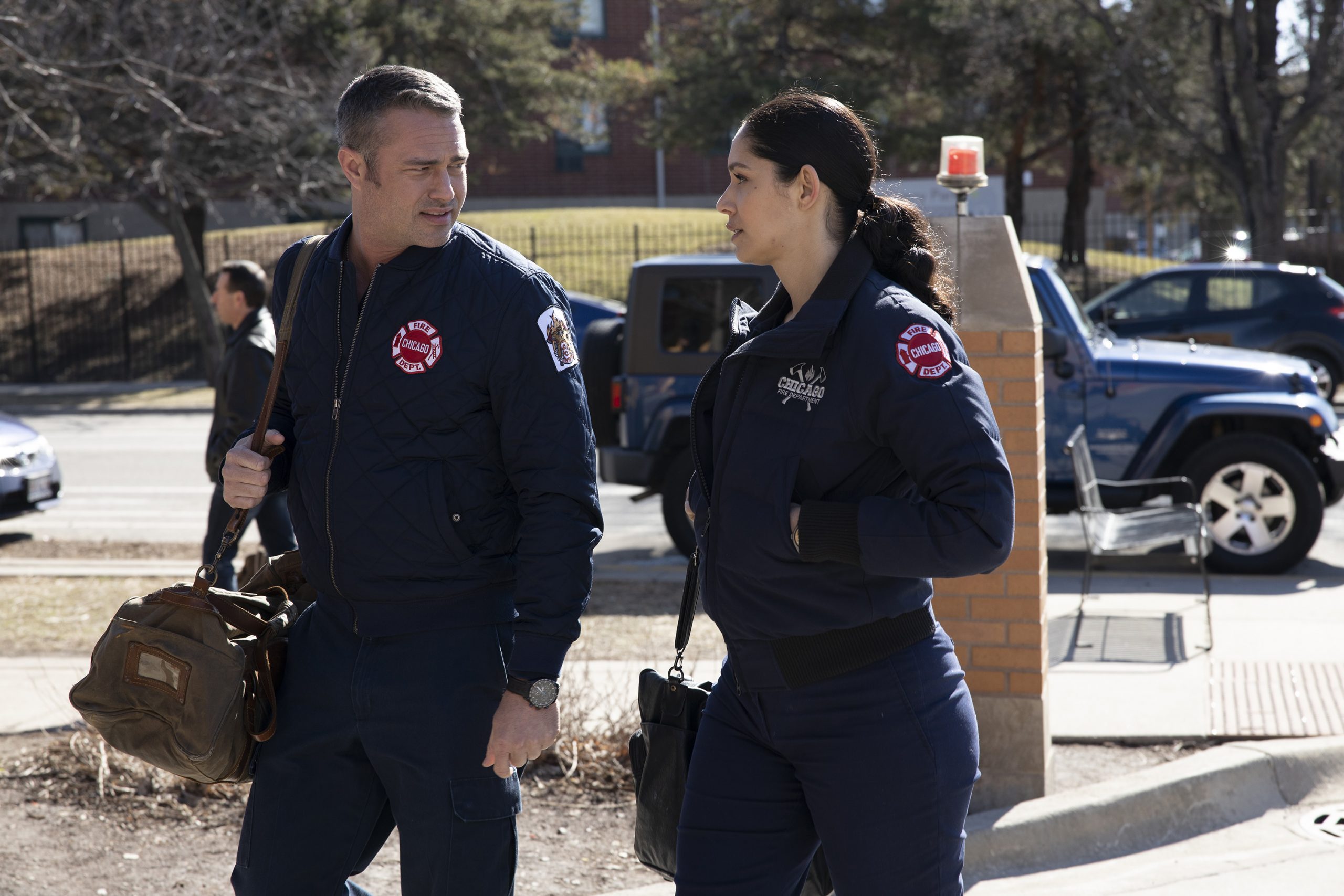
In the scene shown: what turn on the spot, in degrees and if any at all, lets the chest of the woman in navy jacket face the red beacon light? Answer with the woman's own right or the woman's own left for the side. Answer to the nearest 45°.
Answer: approximately 135° to the woman's own right

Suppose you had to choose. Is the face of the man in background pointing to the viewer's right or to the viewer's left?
to the viewer's left

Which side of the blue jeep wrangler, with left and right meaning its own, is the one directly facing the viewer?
right

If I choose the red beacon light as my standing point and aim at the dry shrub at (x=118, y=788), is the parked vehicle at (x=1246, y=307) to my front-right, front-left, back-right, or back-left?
back-right

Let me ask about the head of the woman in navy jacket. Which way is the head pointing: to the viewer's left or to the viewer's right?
to the viewer's left

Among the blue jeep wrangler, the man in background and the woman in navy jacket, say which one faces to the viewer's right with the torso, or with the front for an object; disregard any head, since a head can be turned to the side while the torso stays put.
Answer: the blue jeep wrangler

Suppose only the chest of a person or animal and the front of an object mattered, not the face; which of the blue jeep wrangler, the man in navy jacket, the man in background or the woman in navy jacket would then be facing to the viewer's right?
the blue jeep wrangler

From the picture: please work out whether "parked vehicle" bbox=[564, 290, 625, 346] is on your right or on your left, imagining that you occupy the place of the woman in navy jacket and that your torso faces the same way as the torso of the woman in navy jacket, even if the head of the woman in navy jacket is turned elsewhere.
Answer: on your right

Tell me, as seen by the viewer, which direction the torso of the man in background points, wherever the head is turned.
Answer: to the viewer's left

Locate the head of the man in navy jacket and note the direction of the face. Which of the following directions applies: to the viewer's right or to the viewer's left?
to the viewer's right
